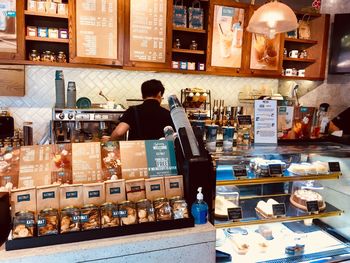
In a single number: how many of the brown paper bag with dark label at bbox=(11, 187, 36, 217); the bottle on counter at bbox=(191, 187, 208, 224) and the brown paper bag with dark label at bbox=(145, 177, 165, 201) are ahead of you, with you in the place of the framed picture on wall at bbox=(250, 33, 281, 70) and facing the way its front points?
3

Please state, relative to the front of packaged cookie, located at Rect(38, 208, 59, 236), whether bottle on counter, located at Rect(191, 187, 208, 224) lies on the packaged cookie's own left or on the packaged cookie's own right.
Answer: on the packaged cookie's own left

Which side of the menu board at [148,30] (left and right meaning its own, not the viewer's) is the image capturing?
front

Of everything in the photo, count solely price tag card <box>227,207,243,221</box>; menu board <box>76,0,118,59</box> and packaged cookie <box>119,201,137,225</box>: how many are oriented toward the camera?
3

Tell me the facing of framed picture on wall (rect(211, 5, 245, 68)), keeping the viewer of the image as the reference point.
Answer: facing the viewer

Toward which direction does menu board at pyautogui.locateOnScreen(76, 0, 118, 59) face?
toward the camera

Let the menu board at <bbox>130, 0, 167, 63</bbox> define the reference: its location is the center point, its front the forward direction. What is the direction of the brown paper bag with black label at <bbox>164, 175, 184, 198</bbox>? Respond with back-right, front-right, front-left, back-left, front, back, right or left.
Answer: front

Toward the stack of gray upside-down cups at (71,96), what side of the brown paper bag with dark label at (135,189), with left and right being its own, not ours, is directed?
back

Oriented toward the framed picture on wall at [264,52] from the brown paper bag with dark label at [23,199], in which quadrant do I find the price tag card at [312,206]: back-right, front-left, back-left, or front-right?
front-right

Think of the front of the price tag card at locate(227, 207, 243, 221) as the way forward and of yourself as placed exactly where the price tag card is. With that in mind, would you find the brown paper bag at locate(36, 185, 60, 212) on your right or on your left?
on your right

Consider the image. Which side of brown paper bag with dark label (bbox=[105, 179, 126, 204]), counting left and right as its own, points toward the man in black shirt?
back

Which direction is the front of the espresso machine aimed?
toward the camera

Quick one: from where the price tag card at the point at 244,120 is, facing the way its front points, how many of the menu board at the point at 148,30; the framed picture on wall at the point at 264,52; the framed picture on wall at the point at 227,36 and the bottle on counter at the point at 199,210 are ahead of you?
1

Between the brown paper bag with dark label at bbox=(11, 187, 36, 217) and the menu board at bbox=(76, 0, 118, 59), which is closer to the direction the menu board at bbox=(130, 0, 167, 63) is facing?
the brown paper bag with dark label
